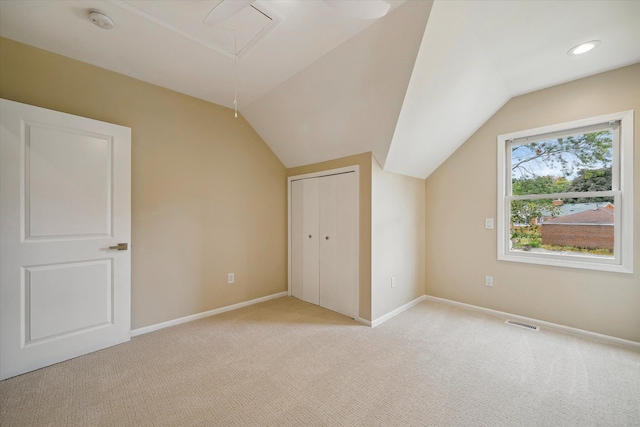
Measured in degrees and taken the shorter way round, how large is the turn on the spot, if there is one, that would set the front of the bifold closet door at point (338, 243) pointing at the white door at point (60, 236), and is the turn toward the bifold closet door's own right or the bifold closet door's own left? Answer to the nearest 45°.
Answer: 0° — it already faces it

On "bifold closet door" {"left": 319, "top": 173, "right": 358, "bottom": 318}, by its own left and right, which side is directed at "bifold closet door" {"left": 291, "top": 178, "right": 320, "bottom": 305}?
right

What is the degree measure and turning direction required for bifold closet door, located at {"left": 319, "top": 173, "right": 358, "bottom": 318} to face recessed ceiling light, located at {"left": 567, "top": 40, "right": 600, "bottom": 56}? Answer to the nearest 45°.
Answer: approximately 90° to its left

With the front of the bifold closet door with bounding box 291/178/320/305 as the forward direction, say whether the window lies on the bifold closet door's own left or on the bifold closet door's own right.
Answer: on the bifold closet door's own left

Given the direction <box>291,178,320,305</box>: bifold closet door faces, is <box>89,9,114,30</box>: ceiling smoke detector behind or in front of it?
in front

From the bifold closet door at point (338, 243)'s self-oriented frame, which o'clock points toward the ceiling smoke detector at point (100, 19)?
The ceiling smoke detector is roughly at 12 o'clock from the bifold closet door.

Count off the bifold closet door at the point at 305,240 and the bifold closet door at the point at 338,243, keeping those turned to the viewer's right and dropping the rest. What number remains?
0

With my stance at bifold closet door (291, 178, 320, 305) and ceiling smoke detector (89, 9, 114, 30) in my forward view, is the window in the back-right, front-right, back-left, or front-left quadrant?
back-left

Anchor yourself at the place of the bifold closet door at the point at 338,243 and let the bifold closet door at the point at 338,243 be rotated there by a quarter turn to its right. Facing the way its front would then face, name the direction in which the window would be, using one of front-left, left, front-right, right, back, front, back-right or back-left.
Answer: back-right

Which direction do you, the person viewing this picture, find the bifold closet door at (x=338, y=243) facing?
facing the viewer and to the left of the viewer

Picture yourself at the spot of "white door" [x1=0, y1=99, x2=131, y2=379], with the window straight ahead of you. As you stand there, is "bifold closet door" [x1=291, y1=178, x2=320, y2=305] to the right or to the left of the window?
left
